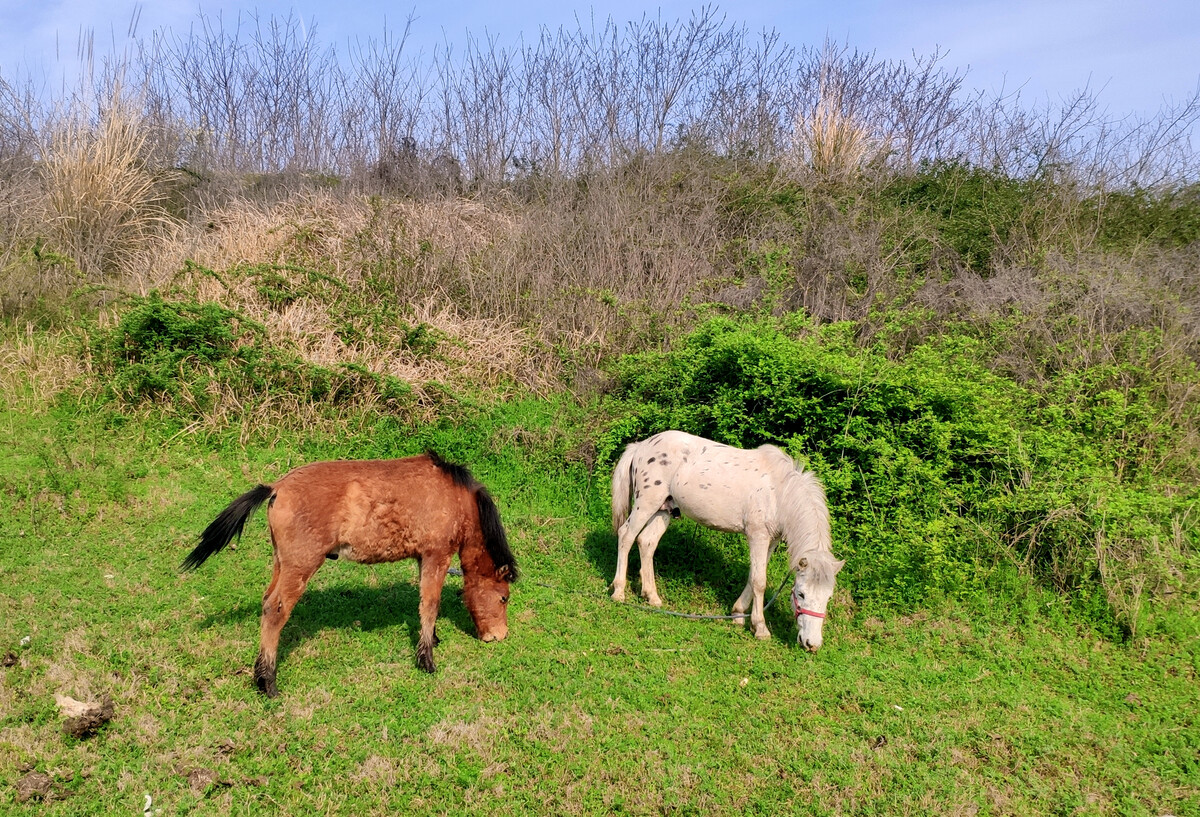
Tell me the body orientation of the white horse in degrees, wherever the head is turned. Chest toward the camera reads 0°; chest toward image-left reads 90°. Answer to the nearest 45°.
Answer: approximately 315°

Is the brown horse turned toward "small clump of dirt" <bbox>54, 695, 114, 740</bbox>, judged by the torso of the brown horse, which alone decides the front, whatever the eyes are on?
no

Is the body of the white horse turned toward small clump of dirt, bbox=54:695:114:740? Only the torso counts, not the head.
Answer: no

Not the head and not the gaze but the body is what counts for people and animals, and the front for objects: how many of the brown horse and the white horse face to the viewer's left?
0

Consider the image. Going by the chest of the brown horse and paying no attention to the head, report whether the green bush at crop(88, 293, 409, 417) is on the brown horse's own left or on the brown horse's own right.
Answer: on the brown horse's own left

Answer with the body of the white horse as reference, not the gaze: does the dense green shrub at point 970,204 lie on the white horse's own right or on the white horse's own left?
on the white horse's own left

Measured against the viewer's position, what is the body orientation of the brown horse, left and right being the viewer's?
facing to the right of the viewer

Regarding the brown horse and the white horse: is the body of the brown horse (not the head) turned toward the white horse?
yes

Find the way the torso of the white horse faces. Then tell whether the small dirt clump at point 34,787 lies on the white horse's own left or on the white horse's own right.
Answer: on the white horse's own right

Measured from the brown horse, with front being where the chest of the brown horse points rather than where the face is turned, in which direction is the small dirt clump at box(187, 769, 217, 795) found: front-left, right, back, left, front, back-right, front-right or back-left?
back-right

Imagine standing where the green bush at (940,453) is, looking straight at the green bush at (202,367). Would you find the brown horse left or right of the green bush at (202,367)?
left

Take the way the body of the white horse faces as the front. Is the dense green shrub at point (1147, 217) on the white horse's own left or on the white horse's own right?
on the white horse's own left

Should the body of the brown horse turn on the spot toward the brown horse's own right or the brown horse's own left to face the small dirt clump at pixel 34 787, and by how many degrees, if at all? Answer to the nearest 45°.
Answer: approximately 135° to the brown horse's own right
